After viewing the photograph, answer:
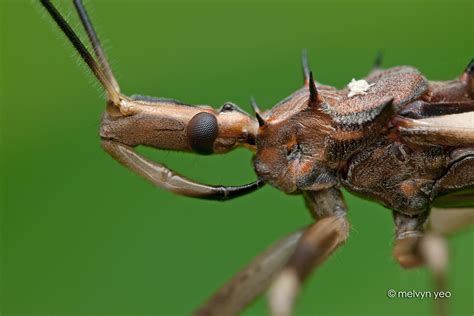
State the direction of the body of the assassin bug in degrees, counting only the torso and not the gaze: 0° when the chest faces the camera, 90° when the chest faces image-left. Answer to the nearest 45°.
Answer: approximately 90°
